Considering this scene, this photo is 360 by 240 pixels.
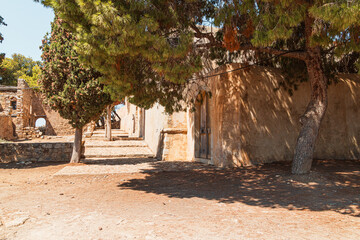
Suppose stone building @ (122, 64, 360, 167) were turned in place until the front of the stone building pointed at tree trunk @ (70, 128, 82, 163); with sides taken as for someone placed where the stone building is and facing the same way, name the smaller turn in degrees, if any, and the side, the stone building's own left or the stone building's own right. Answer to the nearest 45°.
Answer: approximately 45° to the stone building's own right

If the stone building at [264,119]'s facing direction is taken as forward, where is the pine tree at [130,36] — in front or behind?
in front

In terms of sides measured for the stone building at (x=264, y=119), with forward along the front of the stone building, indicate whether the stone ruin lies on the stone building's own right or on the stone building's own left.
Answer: on the stone building's own right

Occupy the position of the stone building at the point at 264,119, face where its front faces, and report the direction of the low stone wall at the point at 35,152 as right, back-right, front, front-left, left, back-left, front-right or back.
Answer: front-right

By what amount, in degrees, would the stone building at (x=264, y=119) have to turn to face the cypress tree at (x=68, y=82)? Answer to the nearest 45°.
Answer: approximately 45° to its right

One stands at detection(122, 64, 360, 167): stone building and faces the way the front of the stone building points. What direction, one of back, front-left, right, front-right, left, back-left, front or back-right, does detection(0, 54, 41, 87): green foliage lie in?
right

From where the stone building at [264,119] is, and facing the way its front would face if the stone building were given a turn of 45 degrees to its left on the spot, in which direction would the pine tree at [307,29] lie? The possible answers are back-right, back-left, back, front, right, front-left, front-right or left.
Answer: front

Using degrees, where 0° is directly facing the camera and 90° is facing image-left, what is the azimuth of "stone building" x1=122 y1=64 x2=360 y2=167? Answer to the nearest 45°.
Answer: approximately 45°

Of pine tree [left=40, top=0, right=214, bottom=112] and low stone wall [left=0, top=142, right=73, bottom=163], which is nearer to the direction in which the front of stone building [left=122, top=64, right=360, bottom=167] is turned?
the pine tree
